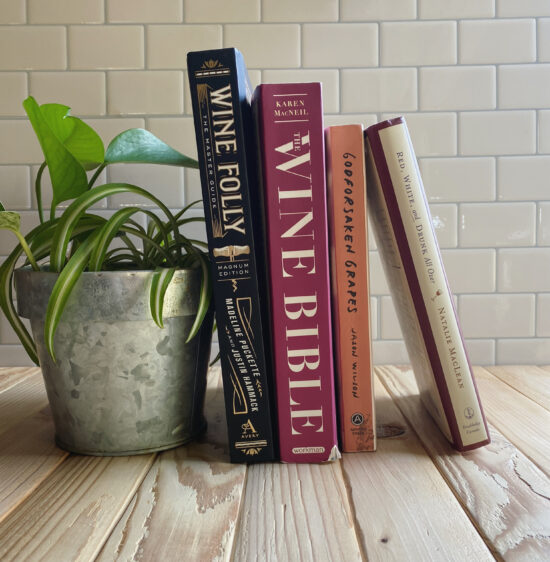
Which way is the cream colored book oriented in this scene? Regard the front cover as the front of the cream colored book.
to the viewer's right

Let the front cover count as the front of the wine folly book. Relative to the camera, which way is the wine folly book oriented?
to the viewer's right

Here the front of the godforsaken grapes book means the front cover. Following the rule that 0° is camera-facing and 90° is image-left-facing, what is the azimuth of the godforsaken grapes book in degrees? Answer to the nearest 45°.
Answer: approximately 270°

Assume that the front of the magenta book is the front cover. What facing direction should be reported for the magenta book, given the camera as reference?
facing to the right of the viewer
